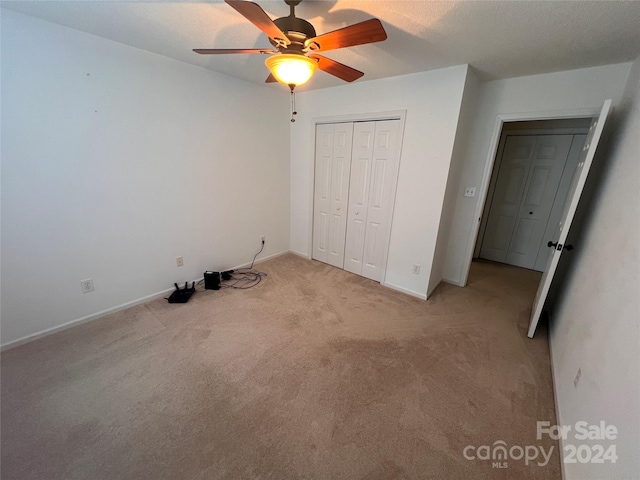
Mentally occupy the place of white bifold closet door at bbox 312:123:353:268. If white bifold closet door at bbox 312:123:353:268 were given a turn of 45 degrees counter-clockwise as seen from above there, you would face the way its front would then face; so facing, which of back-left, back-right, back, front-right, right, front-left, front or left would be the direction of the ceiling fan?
front

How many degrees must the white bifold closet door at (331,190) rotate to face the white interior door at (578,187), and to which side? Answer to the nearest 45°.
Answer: approximately 90° to its left

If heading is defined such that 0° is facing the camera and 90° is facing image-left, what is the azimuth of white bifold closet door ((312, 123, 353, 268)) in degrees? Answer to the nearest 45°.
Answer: approximately 45°

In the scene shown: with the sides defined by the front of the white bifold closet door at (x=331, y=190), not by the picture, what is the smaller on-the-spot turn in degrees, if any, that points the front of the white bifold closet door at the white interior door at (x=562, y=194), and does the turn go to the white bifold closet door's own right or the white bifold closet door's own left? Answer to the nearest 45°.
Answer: approximately 135° to the white bifold closet door's own left

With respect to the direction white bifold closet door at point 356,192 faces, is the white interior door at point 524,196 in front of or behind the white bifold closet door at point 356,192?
behind

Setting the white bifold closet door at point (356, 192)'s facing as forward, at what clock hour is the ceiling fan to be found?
The ceiling fan is roughly at 11 o'clock from the white bifold closet door.

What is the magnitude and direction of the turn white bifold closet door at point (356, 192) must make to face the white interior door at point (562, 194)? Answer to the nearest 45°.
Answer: approximately 135° to its left

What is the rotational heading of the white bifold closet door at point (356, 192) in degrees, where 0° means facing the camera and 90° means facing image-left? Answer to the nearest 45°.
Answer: approximately 45°

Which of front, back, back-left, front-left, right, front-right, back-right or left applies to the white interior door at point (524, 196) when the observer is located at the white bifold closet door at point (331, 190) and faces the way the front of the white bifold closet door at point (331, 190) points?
back-left
